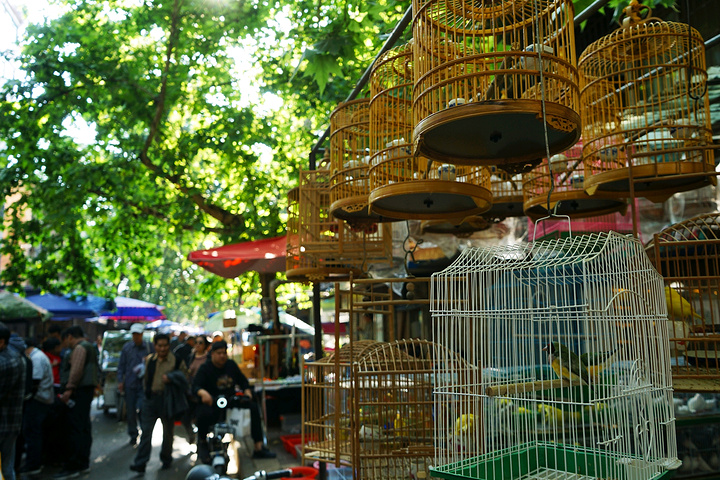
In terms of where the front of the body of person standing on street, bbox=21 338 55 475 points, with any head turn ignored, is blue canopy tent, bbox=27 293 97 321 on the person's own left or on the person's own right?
on the person's own right

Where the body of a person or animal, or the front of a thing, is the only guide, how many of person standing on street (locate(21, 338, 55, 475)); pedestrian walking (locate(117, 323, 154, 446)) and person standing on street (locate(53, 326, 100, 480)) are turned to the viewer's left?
2

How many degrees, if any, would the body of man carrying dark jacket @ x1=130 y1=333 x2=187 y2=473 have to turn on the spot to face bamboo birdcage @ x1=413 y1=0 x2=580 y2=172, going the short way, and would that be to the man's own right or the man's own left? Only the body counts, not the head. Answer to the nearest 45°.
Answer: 0° — they already face it

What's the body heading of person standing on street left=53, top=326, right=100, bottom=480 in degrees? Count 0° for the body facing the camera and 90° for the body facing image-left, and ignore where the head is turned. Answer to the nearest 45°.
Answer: approximately 90°

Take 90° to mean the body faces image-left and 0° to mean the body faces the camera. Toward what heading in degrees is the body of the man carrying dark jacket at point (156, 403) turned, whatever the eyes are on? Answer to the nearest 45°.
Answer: approximately 0°

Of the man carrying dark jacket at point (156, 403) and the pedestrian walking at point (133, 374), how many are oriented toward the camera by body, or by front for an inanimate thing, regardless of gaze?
2

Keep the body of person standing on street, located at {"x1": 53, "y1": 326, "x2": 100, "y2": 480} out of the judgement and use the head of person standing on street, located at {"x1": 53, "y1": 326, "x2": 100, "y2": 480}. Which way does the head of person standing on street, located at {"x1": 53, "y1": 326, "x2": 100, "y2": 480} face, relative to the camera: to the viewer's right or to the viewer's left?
to the viewer's left

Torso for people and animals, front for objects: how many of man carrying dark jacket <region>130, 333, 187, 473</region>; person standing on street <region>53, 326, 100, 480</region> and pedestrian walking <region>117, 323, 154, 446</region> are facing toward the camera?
2

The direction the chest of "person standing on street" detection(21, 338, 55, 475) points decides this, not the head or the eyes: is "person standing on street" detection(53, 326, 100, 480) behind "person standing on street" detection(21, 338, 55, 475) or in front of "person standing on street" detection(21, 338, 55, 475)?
behind

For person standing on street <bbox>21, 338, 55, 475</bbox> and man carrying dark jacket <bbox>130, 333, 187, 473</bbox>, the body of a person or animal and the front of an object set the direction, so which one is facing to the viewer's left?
the person standing on street

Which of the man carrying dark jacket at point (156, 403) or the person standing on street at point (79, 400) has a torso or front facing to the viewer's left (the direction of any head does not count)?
the person standing on street
